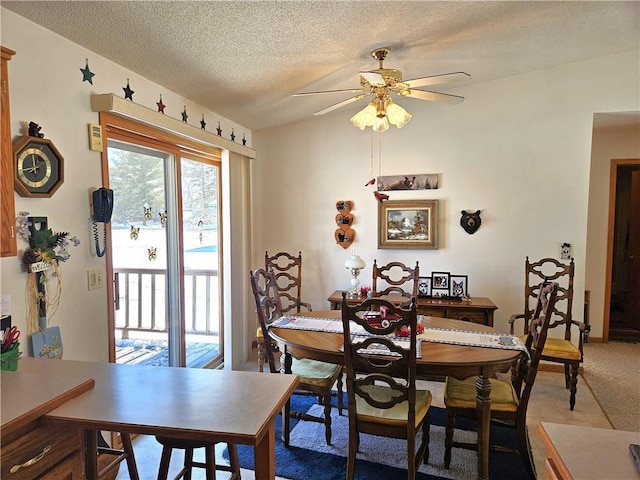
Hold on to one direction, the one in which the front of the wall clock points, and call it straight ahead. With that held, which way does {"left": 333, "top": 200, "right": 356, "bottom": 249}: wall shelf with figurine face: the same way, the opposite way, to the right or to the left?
to the right

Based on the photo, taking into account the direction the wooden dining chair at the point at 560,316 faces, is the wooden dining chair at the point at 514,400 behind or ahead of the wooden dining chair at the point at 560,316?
ahead

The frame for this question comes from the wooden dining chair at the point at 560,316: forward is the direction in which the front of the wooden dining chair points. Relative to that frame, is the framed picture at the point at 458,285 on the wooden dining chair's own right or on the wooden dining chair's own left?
on the wooden dining chair's own right

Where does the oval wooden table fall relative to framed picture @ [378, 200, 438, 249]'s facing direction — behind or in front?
in front

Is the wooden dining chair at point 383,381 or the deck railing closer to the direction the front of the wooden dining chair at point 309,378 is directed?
the wooden dining chair

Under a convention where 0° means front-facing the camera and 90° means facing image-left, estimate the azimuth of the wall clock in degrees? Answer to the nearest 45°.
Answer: approximately 315°
